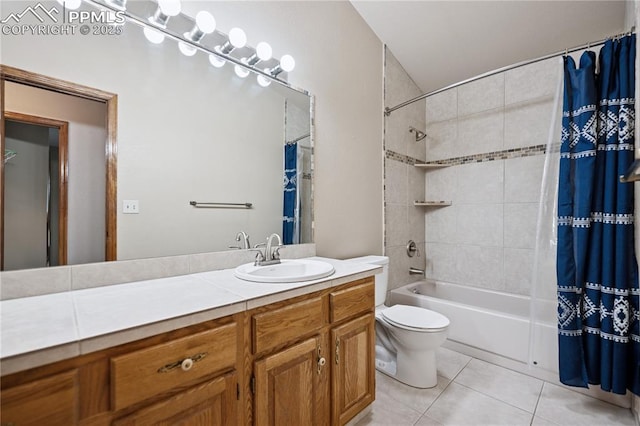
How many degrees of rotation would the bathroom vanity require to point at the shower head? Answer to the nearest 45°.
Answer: approximately 90° to its left

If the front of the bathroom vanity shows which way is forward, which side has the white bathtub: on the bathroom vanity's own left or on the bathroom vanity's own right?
on the bathroom vanity's own left

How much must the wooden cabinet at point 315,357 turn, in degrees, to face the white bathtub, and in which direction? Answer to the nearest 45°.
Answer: approximately 90° to its left
